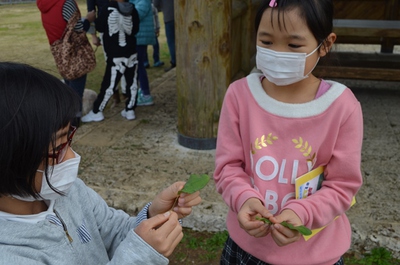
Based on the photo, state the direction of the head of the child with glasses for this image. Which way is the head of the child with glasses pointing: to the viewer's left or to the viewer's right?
to the viewer's right

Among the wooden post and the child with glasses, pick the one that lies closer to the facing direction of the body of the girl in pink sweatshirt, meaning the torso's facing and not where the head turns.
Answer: the child with glasses

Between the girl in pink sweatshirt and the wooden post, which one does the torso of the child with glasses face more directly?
the girl in pink sweatshirt

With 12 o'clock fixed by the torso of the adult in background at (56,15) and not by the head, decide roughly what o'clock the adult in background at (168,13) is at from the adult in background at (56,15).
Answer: the adult in background at (168,13) is roughly at 10 o'clock from the adult in background at (56,15).

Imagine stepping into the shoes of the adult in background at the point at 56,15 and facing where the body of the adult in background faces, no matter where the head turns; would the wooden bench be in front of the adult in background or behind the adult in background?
in front

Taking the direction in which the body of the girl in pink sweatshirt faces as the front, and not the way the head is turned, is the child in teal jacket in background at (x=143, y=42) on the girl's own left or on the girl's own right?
on the girl's own right

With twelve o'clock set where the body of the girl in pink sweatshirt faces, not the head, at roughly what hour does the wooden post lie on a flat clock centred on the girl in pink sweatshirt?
The wooden post is roughly at 4 o'clock from the girl in pink sweatshirt.

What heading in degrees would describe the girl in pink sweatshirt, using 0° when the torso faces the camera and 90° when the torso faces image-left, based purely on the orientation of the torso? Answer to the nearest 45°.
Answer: approximately 45°
